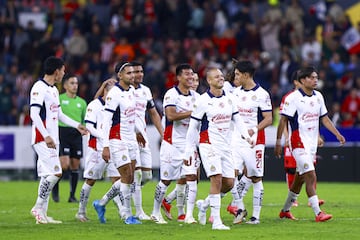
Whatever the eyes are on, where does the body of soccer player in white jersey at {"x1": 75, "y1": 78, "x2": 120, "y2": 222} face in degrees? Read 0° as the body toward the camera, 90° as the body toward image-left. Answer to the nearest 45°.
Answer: approximately 315°

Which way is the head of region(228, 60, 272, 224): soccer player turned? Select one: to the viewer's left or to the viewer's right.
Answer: to the viewer's left

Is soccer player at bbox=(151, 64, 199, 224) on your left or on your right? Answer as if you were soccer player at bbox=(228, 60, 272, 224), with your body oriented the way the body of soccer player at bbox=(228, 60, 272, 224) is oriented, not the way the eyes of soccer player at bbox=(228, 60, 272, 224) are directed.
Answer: on your right

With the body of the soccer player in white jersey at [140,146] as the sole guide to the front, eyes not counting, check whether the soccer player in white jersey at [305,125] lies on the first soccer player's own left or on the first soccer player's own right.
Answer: on the first soccer player's own left

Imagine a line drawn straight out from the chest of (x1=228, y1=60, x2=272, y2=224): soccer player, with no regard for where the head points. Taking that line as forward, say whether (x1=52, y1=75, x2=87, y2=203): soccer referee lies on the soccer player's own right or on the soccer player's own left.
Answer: on the soccer player's own right

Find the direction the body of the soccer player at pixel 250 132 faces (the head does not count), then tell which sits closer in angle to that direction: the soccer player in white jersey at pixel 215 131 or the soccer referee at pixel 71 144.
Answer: the soccer player in white jersey

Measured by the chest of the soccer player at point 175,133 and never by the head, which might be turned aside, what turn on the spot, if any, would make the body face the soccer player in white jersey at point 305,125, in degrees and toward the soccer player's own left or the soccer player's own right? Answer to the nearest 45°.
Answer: approximately 45° to the soccer player's own left

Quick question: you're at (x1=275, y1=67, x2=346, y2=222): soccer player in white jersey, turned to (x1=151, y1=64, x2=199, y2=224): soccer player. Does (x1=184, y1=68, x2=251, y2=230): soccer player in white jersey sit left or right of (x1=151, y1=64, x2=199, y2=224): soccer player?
left

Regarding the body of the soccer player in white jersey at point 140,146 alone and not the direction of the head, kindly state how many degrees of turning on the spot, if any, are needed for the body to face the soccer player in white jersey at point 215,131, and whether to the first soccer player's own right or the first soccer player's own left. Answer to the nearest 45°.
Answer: approximately 45° to the first soccer player's own left
